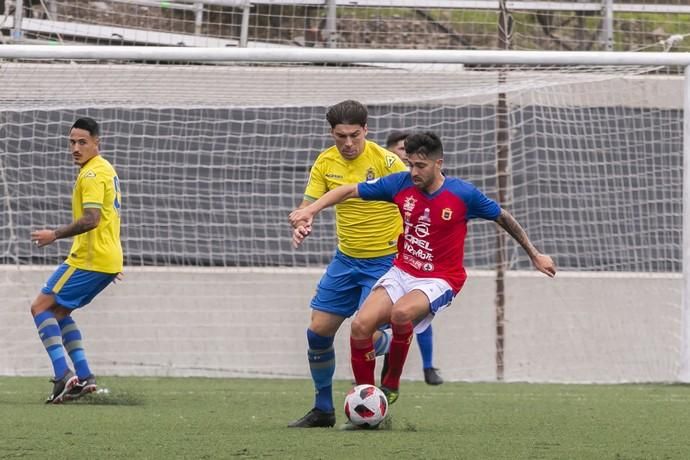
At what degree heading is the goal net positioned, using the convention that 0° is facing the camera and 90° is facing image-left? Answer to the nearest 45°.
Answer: approximately 0°

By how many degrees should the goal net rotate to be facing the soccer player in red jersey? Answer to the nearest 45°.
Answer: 0° — it already faces them

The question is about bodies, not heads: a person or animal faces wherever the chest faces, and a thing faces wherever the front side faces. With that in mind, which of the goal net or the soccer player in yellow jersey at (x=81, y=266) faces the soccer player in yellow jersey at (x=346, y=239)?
the goal net

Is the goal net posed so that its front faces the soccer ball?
yes

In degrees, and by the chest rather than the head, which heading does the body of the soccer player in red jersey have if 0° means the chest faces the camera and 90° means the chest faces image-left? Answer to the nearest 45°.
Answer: approximately 45°

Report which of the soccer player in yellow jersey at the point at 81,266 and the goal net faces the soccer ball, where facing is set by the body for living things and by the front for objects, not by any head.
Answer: the goal net

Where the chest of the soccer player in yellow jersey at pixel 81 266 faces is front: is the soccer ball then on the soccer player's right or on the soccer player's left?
on the soccer player's left
